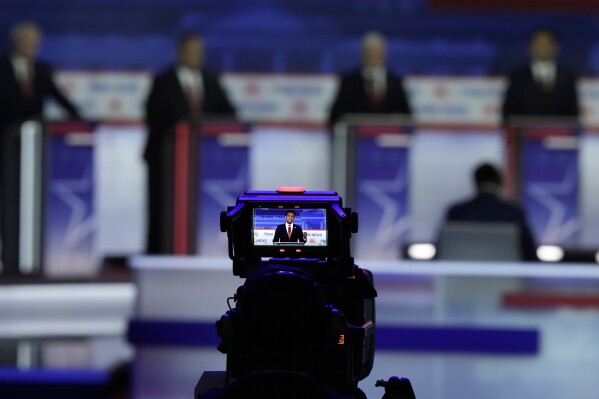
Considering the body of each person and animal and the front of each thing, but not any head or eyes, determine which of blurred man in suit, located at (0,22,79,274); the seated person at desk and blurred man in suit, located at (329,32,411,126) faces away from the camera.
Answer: the seated person at desk

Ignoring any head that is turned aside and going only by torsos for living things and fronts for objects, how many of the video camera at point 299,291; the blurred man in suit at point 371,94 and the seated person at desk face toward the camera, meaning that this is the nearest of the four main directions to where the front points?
1

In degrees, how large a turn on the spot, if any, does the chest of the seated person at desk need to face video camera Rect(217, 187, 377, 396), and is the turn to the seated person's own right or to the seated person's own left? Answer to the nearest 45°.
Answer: approximately 180°

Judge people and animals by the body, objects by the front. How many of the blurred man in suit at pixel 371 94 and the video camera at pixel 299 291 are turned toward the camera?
1

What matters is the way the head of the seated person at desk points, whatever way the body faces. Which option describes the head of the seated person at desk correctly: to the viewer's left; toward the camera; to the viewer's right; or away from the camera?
away from the camera

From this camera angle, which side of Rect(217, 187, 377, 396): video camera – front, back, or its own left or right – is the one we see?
back

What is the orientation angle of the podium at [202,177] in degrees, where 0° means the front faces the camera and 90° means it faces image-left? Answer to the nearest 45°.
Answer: approximately 315°

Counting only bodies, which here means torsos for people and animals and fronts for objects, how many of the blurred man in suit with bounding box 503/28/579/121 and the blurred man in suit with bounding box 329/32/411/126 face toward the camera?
2

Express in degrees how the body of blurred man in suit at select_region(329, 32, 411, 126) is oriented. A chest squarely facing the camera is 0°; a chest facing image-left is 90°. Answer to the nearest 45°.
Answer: approximately 0°

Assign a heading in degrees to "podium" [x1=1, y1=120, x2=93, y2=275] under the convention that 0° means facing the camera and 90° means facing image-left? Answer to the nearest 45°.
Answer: approximately 315°

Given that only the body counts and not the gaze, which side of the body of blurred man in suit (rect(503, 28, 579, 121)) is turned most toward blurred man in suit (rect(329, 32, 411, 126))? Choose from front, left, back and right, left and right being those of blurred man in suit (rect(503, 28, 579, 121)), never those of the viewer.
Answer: right

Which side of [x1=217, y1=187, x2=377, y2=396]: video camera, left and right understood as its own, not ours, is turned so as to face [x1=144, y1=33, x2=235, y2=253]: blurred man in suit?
front

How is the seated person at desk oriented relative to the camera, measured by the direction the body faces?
away from the camera

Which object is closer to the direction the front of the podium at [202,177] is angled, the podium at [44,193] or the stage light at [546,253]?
the stage light
